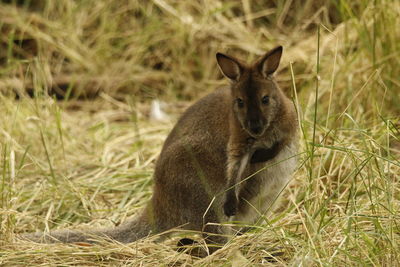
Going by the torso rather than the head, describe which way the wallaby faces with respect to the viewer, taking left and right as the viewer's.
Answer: facing the viewer and to the right of the viewer
